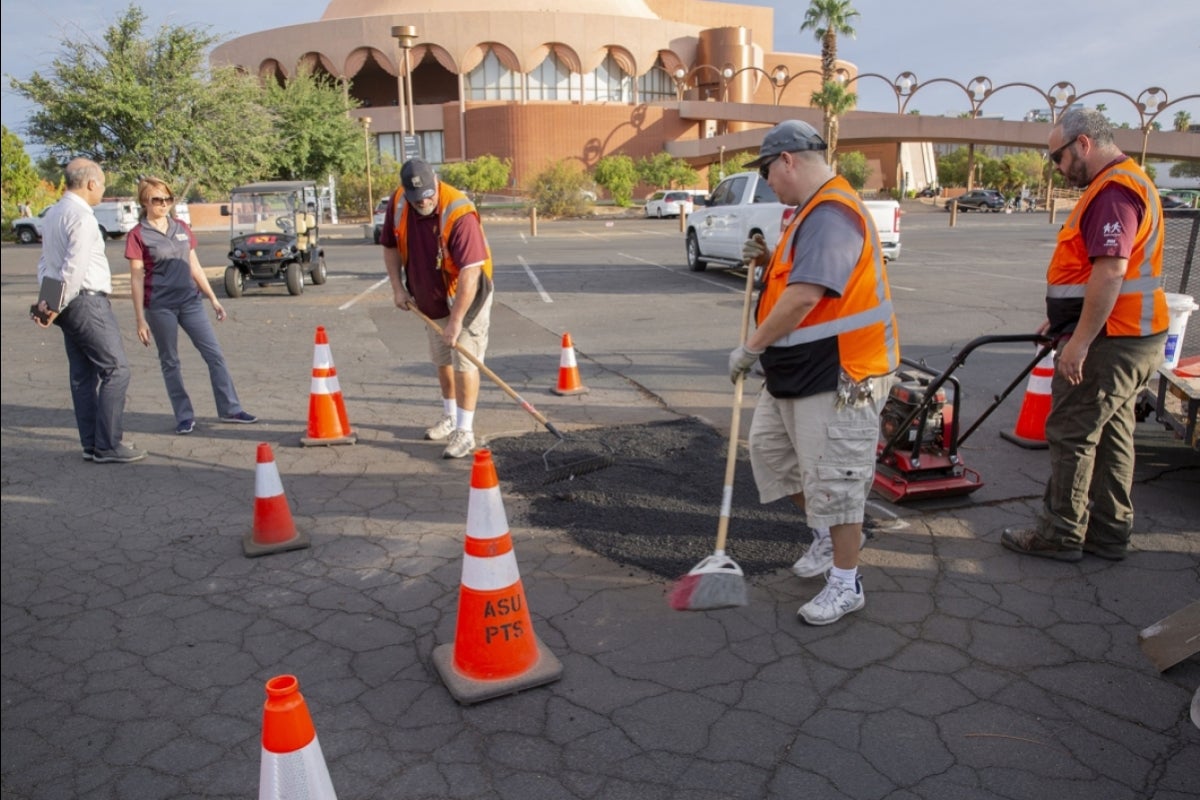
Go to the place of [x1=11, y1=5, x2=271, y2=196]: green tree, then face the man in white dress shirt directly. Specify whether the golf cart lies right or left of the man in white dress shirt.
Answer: left

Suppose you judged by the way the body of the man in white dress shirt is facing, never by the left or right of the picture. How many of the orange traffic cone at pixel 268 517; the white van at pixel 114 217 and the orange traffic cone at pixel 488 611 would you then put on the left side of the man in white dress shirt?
1

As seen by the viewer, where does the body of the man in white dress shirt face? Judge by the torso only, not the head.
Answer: to the viewer's right

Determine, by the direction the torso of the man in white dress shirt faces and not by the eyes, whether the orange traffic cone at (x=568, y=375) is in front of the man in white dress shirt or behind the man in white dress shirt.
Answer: in front

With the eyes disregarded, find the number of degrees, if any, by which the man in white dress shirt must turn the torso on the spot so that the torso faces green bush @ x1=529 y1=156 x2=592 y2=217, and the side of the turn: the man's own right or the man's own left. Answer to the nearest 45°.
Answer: approximately 45° to the man's own left

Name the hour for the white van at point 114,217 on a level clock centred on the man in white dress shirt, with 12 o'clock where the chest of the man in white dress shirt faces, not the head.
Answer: The white van is roughly at 9 o'clock from the man in white dress shirt.

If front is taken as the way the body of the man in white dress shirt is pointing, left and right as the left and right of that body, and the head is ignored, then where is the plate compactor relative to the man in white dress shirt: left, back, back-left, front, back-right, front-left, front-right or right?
front-right

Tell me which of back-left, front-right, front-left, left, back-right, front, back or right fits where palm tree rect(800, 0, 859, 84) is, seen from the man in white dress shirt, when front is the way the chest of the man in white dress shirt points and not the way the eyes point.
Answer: front-left

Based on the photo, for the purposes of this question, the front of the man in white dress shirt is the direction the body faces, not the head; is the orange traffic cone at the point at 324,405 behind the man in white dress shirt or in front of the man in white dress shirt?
in front

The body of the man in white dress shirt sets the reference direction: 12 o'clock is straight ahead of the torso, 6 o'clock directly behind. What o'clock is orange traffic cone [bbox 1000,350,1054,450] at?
The orange traffic cone is roughly at 1 o'clock from the man in white dress shirt.

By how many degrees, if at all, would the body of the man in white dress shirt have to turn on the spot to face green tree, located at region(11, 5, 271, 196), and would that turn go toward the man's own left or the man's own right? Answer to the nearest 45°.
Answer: approximately 90° to the man's own left

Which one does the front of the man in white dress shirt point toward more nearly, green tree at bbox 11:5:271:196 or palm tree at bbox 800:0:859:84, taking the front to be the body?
the palm tree

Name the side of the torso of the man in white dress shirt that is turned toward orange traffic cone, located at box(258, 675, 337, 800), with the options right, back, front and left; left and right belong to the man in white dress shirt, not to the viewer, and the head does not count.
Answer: right

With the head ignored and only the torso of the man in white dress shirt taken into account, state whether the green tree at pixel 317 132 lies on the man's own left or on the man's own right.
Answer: on the man's own left
